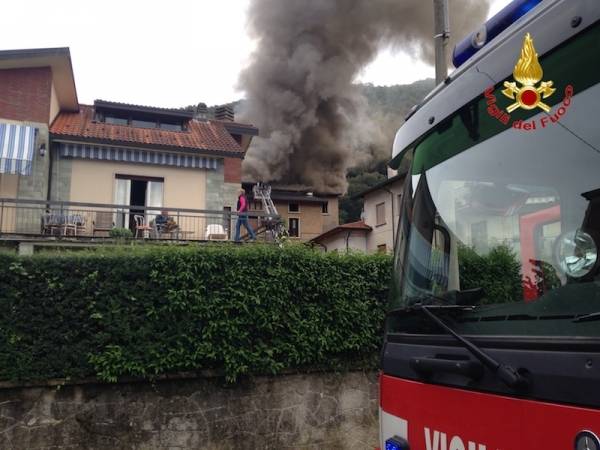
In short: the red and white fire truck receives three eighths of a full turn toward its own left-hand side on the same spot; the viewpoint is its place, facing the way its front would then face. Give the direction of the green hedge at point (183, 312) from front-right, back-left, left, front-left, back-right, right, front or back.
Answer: back-left

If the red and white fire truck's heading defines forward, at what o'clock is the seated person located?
The seated person is roughly at 3 o'clock from the red and white fire truck.

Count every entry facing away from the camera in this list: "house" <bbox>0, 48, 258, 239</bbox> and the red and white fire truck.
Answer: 0

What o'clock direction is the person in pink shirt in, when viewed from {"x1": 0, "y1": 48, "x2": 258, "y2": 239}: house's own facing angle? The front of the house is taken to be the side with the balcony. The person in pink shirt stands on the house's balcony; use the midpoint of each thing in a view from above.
The person in pink shirt is roughly at 10 o'clock from the house.

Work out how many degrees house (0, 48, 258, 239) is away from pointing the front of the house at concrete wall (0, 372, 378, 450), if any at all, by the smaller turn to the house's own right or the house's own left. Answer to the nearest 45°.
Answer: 0° — it already faces it

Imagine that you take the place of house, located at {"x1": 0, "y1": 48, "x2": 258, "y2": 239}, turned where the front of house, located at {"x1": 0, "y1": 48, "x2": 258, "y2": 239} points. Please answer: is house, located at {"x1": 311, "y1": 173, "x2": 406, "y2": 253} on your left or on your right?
on your left

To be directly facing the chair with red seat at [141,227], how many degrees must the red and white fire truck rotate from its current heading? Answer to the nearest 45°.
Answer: approximately 90° to its right

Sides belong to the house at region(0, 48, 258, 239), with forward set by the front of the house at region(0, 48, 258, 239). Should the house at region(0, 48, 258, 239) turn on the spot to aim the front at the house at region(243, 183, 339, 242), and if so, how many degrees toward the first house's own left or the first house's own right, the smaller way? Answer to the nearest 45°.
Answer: approximately 135° to the first house's own left

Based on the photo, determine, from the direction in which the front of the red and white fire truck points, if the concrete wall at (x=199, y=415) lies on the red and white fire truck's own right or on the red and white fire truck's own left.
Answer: on the red and white fire truck's own right

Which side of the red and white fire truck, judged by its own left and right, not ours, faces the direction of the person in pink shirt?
right

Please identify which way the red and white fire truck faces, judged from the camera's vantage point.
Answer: facing the viewer and to the left of the viewer

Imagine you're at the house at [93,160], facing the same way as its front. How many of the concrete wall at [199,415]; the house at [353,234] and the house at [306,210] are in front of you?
1

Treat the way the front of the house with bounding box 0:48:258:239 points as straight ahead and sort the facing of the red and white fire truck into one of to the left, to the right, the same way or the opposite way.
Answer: to the right

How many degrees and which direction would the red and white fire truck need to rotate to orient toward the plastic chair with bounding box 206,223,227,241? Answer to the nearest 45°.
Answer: approximately 90° to its right
